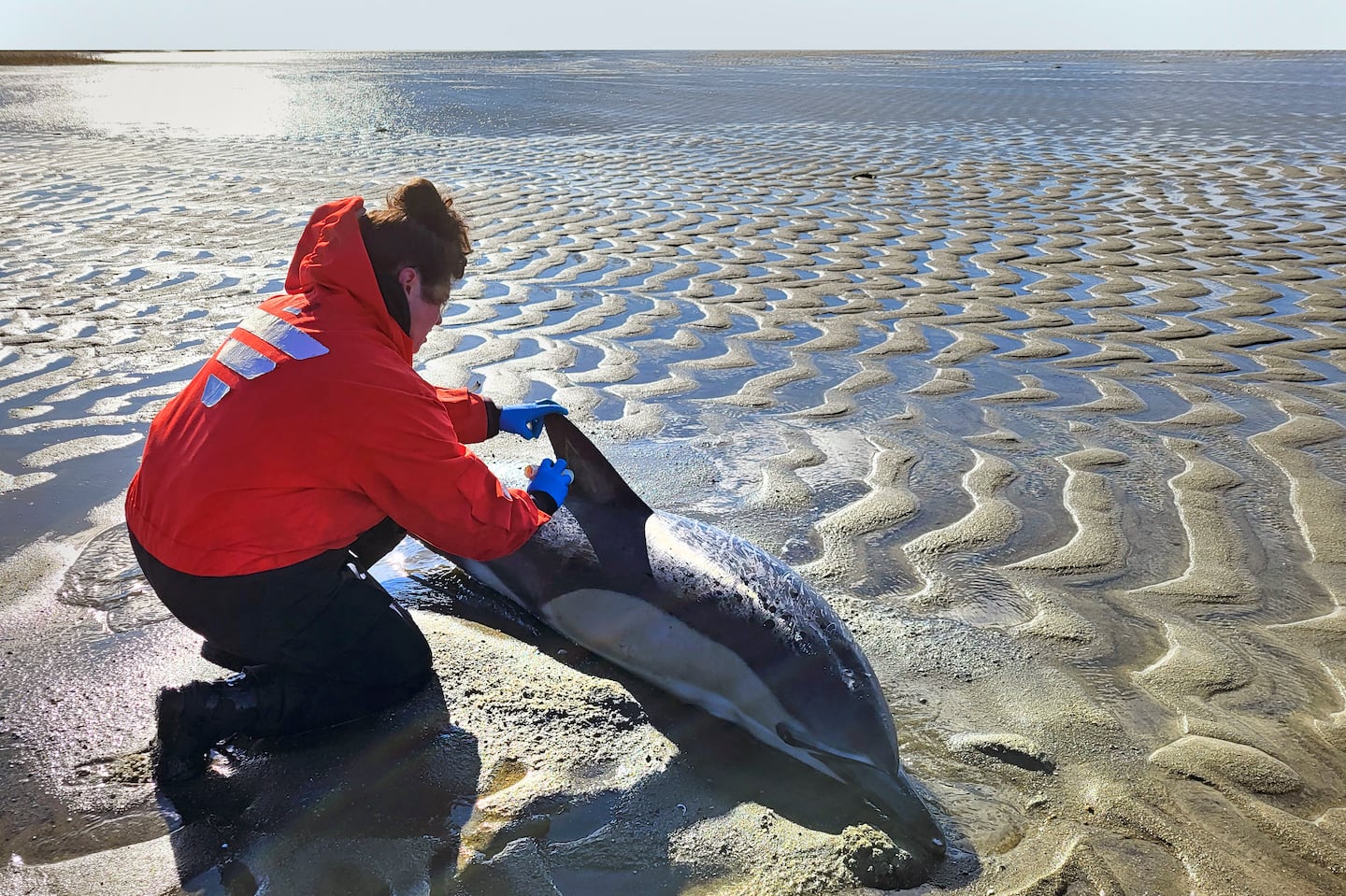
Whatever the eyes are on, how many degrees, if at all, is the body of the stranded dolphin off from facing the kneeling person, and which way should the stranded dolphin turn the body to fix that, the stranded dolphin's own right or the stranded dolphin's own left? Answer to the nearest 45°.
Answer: approximately 135° to the stranded dolphin's own right

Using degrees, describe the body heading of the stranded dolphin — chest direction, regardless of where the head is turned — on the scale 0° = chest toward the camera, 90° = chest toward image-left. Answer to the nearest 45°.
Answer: approximately 315°
